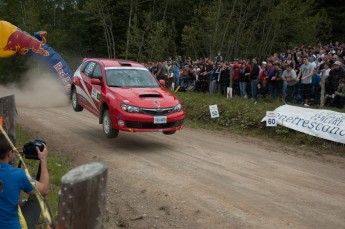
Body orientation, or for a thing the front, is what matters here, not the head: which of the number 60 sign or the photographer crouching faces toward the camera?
the number 60 sign

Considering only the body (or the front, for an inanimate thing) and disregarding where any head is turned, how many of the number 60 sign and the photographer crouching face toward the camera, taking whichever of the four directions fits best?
1

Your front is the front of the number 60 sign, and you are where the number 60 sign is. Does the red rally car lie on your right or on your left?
on your right

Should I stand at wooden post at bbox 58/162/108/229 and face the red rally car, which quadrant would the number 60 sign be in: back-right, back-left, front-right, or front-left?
front-right

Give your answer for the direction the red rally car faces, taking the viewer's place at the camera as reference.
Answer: facing the viewer and to the right of the viewer

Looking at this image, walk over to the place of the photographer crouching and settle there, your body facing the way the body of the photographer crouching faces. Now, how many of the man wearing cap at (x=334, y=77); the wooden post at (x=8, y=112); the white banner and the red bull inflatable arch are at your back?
0

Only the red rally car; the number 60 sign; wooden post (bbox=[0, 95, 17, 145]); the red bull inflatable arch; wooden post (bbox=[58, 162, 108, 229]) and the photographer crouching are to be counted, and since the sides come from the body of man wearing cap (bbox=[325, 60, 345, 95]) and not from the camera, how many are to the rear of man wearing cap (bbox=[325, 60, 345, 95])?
0

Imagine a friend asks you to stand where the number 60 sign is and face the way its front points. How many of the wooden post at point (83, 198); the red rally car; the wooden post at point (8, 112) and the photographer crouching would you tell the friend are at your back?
0

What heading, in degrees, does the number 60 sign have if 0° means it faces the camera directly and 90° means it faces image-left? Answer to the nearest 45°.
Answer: approximately 0°

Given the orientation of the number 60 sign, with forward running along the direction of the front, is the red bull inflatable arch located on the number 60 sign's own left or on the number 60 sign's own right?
on the number 60 sign's own right

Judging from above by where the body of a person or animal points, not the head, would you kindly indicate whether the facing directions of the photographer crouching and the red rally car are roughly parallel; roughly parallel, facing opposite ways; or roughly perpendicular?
roughly perpendicular

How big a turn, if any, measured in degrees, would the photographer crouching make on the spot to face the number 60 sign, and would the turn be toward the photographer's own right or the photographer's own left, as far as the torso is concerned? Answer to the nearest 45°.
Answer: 0° — they already face it

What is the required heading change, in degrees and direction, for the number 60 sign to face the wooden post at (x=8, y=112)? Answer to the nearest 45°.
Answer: approximately 45° to its right

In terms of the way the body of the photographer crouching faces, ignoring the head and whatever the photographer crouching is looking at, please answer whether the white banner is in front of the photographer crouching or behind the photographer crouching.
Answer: in front

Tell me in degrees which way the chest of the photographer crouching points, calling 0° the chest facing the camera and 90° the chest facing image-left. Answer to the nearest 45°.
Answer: approximately 225°

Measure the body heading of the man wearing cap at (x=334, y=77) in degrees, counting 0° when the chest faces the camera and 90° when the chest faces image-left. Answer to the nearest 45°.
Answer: approximately 45°
